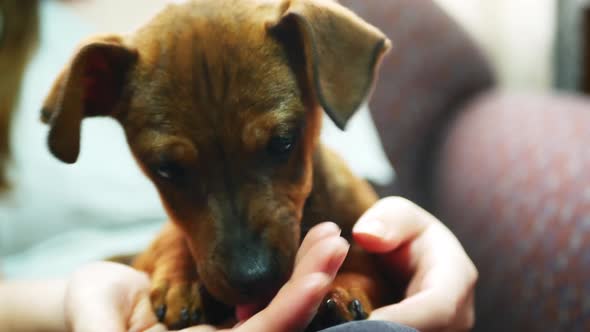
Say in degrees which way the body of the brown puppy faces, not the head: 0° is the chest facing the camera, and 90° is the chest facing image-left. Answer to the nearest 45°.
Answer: approximately 0°

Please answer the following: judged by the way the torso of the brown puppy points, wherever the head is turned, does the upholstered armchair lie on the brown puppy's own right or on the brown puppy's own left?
on the brown puppy's own left
